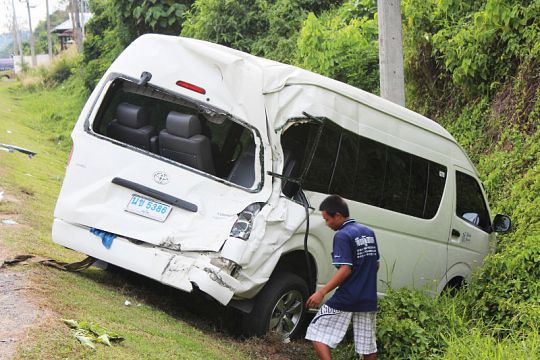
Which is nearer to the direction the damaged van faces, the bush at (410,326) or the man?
the bush

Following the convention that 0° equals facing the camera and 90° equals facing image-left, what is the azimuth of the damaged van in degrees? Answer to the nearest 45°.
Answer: approximately 225°

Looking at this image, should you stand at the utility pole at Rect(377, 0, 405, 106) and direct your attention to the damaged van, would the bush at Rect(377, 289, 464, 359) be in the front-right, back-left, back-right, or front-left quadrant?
front-left

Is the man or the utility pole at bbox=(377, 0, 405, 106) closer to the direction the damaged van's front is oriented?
the utility pole

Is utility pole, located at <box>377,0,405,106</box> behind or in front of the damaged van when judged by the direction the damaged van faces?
in front

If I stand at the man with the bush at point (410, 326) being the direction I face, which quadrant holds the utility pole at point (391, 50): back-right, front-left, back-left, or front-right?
front-left

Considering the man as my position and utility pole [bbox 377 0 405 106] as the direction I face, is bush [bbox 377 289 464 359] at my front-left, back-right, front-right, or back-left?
front-right

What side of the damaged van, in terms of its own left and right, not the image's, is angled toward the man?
right
